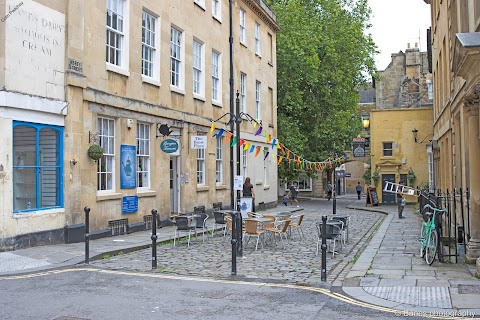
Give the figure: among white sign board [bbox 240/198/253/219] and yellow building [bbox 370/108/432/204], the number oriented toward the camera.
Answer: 2

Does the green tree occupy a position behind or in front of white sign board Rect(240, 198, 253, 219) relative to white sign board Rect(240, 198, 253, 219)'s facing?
behind

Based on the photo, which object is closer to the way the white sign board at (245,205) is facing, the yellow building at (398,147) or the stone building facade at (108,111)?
the stone building facade

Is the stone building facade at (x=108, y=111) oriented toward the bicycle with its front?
yes

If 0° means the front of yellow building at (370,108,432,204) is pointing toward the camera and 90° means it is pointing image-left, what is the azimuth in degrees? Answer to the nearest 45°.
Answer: approximately 0°

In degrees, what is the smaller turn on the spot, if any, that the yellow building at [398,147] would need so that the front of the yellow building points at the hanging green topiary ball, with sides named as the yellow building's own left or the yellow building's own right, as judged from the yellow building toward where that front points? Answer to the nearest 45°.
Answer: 0° — it already faces it

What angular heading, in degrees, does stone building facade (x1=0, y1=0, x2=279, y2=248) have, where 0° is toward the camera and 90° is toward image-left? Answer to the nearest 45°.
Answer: approximately 315°

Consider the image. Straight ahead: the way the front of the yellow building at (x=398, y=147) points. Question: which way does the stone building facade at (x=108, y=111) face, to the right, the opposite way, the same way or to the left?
to the left

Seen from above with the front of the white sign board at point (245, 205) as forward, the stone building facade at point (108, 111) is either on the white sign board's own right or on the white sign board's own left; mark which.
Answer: on the white sign board's own right

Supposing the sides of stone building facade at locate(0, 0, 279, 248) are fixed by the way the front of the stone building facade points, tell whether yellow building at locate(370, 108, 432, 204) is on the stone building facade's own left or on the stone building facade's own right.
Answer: on the stone building facade's own left

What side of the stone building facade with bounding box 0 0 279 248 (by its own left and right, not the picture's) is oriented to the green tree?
left
